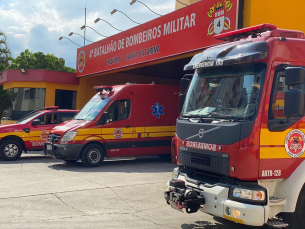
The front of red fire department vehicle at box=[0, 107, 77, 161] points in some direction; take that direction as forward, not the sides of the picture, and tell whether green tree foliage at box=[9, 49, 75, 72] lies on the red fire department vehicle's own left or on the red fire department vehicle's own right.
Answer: on the red fire department vehicle's own right

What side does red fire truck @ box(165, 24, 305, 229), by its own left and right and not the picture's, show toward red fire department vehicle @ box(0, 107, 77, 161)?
right

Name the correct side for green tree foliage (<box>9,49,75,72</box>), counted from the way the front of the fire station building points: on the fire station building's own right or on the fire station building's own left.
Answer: on the fire station building's own right

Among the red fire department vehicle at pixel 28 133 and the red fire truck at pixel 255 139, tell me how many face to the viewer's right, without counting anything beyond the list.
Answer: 0

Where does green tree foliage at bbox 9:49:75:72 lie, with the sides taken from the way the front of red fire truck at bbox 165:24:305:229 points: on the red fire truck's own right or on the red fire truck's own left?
on the red fire truck's own right

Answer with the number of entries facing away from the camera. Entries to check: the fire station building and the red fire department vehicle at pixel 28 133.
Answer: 0

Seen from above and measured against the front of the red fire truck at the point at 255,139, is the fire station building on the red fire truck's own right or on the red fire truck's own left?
on the red fire truck's own right

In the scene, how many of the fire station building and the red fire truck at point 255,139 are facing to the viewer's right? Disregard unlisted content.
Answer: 0

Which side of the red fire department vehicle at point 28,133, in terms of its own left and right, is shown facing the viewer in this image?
left

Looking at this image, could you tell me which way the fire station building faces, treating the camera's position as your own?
facing the viewer and to the left of the viewer

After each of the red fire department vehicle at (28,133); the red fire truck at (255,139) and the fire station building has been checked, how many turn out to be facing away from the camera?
0
